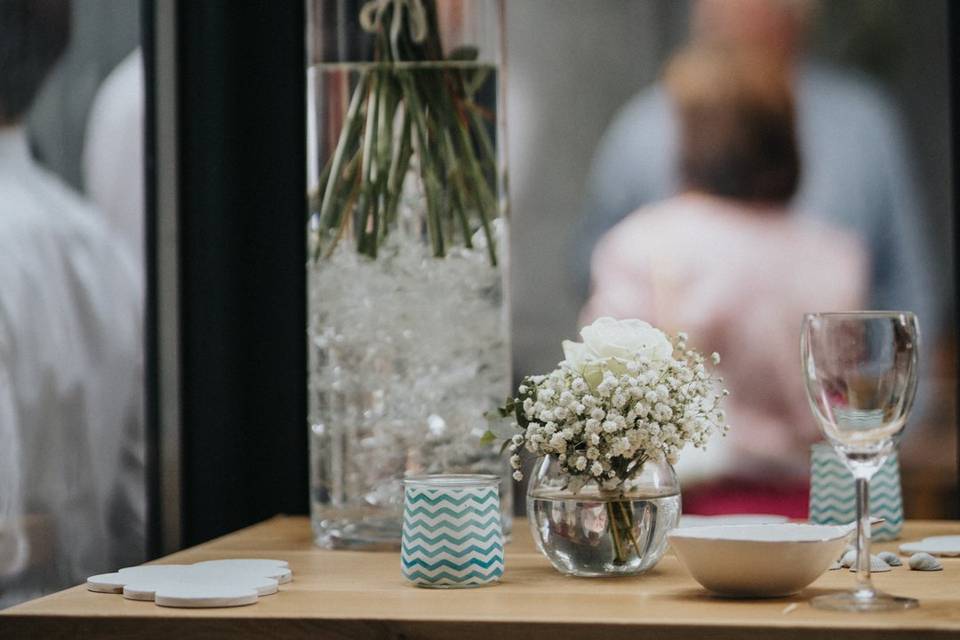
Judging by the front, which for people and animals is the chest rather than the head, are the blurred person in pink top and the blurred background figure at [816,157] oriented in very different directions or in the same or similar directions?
very different directions

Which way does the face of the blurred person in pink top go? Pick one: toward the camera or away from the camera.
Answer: away from the camera

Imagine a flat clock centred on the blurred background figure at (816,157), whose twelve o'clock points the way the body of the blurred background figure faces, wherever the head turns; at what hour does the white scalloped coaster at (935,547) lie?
The white scalloped coaster is roughly at 12 o'clock from the blurred background figure.

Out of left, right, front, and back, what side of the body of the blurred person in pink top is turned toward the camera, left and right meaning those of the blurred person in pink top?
back

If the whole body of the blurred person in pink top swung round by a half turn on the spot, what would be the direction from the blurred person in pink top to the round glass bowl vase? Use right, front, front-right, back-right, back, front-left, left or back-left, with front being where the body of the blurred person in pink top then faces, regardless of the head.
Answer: front

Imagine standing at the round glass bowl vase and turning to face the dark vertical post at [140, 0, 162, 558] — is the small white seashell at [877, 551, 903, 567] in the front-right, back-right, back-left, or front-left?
back-right

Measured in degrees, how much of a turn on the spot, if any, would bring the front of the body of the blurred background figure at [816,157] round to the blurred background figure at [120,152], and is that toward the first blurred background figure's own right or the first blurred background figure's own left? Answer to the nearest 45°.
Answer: approximately 45° to the first blurred background figure's own right
